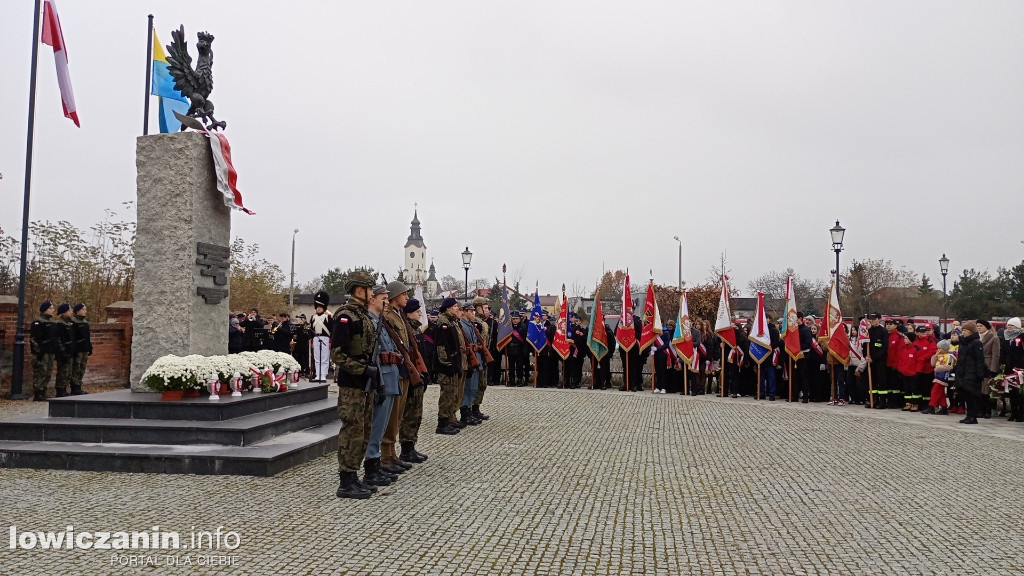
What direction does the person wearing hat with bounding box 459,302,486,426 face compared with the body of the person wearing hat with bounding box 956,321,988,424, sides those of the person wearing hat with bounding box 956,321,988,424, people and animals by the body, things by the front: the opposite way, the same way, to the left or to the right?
the opposite way

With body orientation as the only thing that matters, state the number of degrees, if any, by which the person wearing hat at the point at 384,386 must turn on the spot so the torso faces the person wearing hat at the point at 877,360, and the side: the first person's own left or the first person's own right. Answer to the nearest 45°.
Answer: approximately 45° to the first person's own left

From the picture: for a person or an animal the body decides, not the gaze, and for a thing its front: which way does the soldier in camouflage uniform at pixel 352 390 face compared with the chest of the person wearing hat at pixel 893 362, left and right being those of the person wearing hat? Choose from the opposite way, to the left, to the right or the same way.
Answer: the opposite way

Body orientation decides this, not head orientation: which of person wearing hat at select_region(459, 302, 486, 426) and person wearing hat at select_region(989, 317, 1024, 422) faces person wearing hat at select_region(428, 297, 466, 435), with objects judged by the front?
person wearing hat at select_region(989, 317, 1024, 422)

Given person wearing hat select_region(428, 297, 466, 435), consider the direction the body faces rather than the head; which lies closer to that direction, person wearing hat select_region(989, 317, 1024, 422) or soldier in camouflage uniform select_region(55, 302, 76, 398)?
the person wearing hat

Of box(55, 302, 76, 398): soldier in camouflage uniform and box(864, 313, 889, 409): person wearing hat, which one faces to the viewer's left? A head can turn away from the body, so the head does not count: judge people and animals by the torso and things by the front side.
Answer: the person wearing hat

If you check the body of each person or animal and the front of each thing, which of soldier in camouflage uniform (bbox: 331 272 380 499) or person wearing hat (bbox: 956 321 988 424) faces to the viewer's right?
the soldier in camouflage uniform
